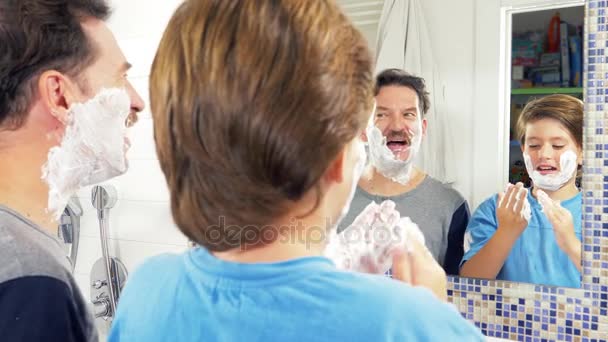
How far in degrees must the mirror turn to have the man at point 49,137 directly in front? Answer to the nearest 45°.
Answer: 0° — it already faces them

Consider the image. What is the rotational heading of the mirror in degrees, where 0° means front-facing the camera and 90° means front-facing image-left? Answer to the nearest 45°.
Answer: approximately 45°
